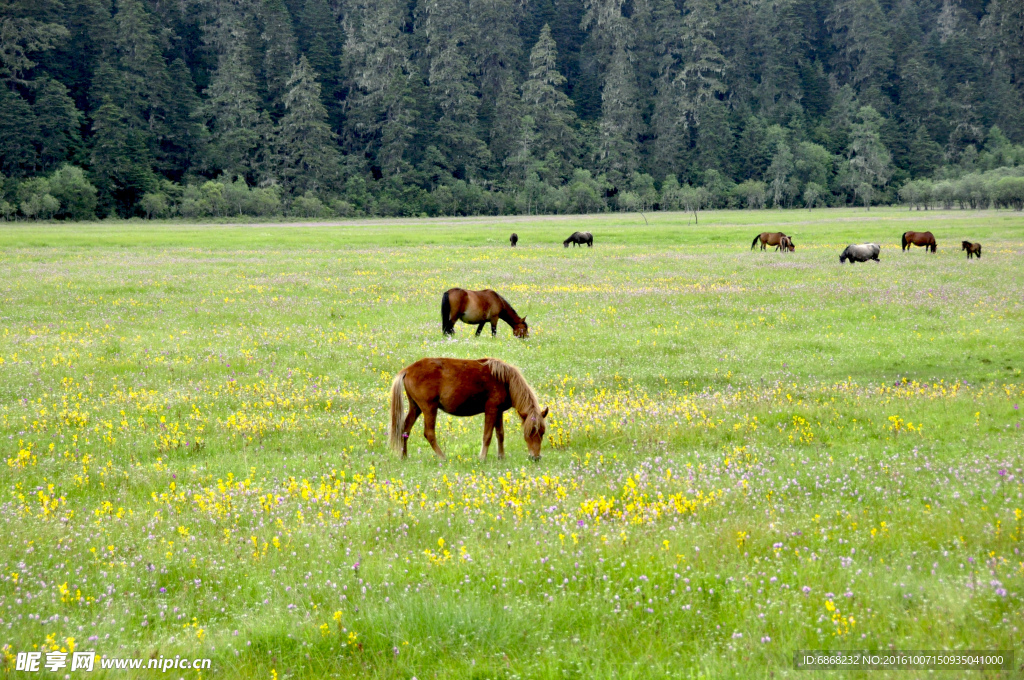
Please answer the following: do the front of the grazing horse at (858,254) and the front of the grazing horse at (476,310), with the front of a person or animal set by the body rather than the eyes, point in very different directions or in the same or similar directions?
very different directions

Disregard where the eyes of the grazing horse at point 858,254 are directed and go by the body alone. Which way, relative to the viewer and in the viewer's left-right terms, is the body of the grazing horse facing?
facing to the left of the viewer

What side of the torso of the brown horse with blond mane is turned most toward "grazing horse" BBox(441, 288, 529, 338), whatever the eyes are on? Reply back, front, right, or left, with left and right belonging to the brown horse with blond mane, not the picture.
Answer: left

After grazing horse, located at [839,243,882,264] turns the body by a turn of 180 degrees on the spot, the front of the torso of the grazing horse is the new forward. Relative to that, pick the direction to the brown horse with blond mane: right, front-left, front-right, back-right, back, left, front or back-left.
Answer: right

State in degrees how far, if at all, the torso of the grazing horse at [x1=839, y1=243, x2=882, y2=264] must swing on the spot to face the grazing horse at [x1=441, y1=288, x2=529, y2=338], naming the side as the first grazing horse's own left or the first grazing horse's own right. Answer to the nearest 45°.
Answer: approximately 90° to the first grazing horse's own left

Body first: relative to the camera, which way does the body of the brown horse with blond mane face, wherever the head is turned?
to the viewer's right

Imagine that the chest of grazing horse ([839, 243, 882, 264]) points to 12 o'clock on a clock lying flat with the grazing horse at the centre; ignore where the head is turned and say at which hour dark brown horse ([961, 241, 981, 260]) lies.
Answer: The dark brown horse is roughly at 5 o'clock from the grazing horse.

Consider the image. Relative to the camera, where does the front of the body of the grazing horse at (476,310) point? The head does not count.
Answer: to the viewer's right

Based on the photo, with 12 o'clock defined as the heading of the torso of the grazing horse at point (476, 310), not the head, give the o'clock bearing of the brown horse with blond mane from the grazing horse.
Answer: The brown horse with blond mane is roughly at 3 o'clock from the grazing horse.

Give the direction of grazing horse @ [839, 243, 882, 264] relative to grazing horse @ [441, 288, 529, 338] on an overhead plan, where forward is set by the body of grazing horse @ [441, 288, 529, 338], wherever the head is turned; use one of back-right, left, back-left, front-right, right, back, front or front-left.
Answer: front-left

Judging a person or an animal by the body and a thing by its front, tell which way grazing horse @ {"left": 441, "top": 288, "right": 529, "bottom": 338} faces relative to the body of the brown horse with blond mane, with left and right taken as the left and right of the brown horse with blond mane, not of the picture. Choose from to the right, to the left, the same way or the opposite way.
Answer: the same way

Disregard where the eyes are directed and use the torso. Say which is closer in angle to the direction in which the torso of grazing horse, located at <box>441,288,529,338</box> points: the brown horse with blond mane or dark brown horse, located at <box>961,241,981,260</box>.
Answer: the dark brown horse
